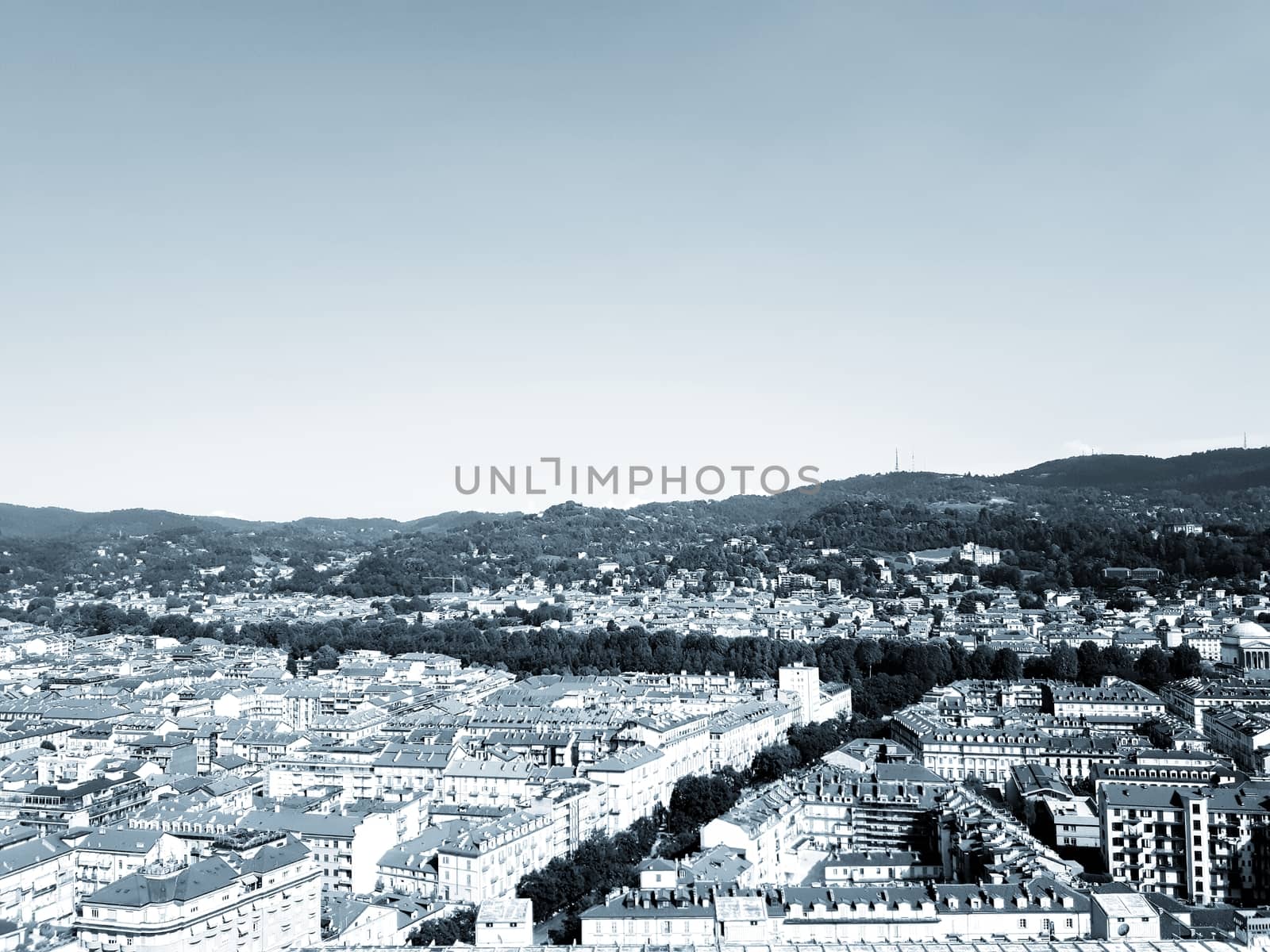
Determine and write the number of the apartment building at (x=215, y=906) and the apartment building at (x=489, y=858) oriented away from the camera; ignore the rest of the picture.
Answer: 0

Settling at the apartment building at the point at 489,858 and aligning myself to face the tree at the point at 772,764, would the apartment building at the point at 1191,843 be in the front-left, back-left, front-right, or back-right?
front-right

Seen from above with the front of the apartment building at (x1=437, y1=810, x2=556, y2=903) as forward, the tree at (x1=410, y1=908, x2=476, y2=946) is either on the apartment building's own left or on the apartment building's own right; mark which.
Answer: on the apartment building's own right

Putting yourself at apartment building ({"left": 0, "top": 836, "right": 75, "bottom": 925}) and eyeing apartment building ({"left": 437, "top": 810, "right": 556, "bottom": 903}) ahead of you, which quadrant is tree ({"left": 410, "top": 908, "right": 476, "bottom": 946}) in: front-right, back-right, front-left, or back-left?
front-right

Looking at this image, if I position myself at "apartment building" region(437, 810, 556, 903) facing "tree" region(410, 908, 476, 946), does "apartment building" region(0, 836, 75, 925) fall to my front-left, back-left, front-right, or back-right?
front-right

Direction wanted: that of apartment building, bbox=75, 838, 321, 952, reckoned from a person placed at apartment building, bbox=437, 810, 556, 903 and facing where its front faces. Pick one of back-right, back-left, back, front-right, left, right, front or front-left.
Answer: right

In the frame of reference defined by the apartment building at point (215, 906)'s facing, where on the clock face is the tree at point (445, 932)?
The tree is roughly at 10 o'clock from the apartment building.

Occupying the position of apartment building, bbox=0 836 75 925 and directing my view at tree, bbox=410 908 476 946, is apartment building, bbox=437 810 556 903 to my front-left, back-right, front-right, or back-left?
front-left

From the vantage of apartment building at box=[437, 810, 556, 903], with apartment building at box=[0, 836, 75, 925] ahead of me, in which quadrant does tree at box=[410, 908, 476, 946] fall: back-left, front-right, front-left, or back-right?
front-left

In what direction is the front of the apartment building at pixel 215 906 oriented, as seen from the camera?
facing the viewer and to the right of the viewer

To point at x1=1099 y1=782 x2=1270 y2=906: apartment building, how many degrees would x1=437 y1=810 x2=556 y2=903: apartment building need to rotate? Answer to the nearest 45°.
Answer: approximately 45° to its left

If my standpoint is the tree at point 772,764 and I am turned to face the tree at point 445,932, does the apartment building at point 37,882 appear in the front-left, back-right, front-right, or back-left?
front-right

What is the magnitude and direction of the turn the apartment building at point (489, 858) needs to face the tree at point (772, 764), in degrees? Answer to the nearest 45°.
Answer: approximately 90° to its left

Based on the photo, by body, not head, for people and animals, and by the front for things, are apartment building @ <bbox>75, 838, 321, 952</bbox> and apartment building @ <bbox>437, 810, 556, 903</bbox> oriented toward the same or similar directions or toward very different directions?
same or similar directions

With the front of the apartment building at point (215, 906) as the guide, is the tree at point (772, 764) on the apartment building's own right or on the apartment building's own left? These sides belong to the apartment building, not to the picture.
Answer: on the apartment building's own left

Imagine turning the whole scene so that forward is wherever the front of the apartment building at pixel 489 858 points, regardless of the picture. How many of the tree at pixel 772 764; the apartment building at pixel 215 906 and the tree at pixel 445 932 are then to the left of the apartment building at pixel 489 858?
1
